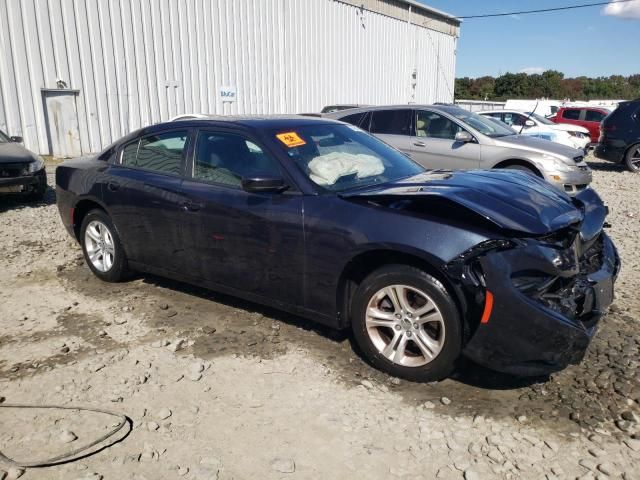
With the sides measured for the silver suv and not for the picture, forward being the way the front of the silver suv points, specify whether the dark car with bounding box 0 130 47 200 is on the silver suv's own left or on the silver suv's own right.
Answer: on the silver suv's own right

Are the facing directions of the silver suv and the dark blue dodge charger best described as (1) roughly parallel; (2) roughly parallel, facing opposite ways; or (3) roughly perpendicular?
roughly parallel

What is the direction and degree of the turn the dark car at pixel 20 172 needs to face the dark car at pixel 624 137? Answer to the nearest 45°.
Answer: approximately 45° to its left

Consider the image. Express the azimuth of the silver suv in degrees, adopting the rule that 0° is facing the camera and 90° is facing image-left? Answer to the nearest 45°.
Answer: approximately 315°

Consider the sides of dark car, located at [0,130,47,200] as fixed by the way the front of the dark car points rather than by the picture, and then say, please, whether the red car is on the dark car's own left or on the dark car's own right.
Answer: on the dark car's own left

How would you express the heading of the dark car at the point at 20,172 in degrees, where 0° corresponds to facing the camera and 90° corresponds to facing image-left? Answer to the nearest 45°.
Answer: approximately 315°

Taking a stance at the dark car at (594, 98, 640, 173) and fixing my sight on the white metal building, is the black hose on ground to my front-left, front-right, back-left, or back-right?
front-left

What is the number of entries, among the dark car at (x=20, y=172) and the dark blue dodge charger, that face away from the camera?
0

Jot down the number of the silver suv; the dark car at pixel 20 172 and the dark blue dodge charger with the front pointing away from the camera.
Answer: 0

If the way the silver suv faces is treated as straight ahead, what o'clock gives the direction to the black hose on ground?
The black hose on ground is roughly at 2 o'clock from the silver suv.

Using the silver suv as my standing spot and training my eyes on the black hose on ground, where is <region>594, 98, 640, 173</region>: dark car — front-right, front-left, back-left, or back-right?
back-left

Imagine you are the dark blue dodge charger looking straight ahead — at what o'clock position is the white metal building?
The white metal building is roughly at 7 o'clock from the dark blue dodge charger.
